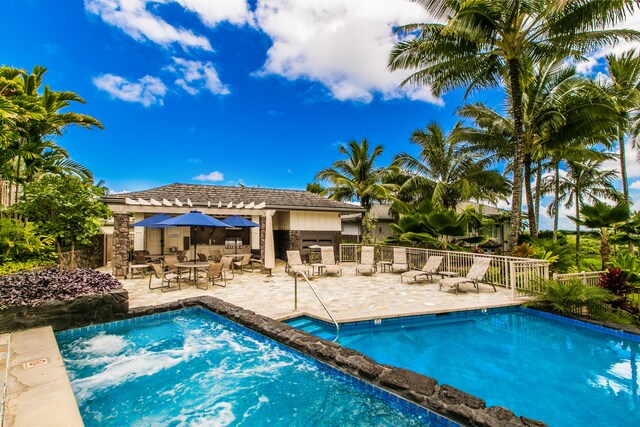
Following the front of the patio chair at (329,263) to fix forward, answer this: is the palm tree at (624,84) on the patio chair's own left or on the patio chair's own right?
on the patio chair's own left

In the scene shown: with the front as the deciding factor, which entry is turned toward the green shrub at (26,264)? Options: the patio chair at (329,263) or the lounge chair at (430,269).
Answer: the lounge chair

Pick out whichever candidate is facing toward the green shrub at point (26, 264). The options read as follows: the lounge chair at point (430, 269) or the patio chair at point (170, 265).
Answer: the lounge chair

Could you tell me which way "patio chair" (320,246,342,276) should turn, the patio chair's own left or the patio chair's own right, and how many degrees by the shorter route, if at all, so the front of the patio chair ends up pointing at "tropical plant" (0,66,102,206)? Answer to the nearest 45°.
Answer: approximately 135° to the patio chair's own right

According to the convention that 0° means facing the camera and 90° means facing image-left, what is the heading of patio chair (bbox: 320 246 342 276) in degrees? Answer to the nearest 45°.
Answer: approximately 315°

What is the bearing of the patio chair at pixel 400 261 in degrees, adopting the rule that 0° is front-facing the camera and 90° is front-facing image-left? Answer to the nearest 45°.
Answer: approximately 0°

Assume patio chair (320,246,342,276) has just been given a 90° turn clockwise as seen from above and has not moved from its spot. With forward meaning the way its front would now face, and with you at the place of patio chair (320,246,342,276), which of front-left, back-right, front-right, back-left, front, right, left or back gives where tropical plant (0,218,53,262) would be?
front

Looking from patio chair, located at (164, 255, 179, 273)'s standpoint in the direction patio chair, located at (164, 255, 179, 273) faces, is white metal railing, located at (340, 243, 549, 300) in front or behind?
in front

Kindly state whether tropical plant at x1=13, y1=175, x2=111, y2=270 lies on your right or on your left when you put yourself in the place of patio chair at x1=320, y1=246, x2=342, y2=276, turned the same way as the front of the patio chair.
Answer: on your right

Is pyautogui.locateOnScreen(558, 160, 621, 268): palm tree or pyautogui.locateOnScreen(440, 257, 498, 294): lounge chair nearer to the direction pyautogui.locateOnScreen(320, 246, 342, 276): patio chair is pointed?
the lounge chair

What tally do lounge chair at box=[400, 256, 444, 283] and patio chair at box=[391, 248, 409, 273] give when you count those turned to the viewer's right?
0

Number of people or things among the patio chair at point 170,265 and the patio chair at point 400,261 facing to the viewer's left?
0

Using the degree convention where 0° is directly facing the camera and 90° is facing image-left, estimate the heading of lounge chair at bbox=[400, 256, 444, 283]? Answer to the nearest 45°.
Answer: approximately 45°
